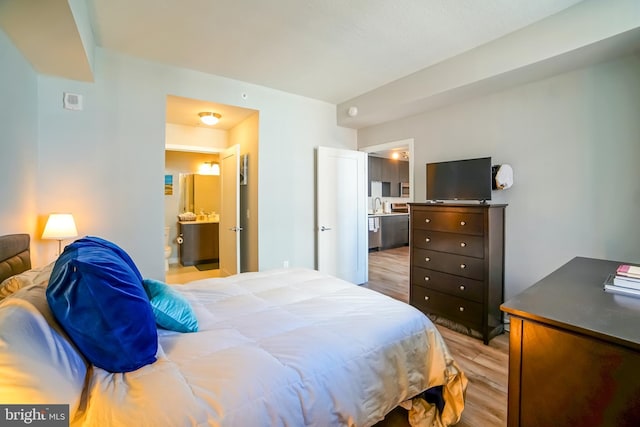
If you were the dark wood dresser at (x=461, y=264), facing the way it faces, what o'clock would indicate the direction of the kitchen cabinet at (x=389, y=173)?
The kitchen cabinet is roughly at 4 o'clock from the dark wood dresser.

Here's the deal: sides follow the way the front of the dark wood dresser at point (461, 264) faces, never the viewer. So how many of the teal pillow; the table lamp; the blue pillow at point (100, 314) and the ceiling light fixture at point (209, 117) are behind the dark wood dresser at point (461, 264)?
0

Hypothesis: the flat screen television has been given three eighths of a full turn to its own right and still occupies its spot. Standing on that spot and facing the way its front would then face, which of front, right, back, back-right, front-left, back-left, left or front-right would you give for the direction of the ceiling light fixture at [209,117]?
left

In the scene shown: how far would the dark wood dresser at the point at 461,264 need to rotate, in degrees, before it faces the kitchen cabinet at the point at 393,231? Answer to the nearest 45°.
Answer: approximately 135° to its right

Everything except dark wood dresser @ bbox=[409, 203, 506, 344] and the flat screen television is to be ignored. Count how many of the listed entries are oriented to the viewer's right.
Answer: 0

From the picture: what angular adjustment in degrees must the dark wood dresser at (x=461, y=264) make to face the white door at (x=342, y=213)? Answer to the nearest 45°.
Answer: approximately 90° to its right

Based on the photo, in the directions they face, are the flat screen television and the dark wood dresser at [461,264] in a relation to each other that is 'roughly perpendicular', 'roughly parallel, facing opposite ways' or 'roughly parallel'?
roughly parallel

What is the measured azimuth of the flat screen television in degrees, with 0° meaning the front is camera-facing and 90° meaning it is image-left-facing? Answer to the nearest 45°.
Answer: approximately 45°

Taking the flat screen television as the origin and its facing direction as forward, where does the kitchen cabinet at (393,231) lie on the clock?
The kitchen cabinet is roughly at 4 o'clock from the flat screen television.

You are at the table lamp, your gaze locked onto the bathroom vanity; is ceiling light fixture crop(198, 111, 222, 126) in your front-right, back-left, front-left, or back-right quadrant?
front-right

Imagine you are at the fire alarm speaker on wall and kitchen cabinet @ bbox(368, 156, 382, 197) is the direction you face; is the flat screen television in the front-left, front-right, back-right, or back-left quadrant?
front-right

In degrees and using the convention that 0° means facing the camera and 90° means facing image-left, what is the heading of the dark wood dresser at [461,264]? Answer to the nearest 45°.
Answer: approximately 45°

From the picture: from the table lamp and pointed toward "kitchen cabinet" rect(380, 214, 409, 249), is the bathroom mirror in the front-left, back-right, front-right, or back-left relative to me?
front-left

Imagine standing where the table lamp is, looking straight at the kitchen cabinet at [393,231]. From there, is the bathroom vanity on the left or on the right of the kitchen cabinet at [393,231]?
left

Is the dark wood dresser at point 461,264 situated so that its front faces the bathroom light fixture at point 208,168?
no
